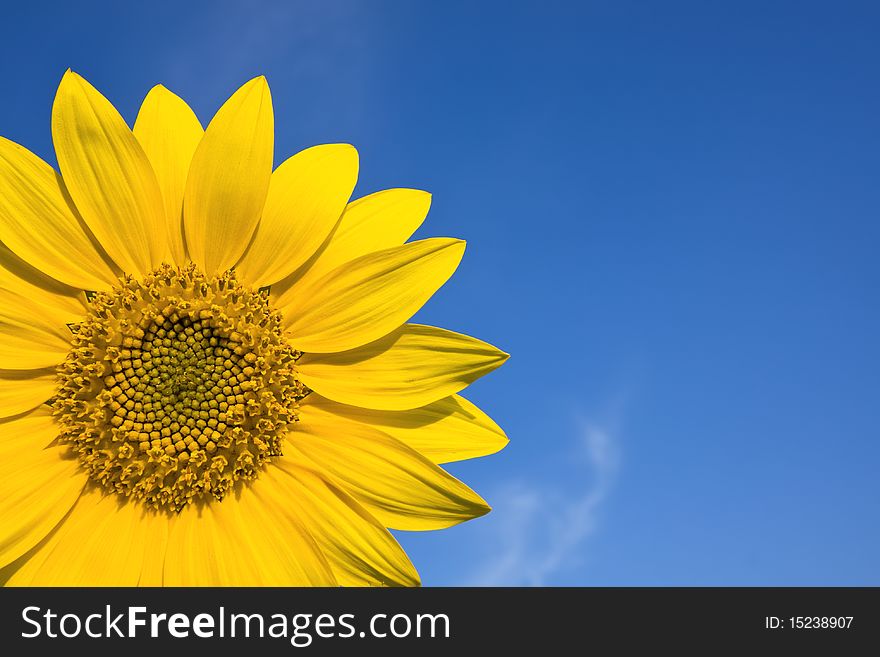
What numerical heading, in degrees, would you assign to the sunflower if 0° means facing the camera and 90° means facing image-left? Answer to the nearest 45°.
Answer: approximately 0°
